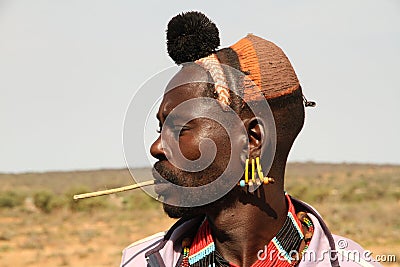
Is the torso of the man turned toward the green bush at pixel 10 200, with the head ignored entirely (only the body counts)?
no

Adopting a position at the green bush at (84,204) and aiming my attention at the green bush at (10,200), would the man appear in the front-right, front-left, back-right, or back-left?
back-left

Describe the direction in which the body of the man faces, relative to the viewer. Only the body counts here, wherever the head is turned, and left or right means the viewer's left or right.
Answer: facing the viewer and to the left of the viewer

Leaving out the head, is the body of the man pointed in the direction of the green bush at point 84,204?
no

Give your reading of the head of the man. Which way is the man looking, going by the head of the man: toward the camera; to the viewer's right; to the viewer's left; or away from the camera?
to the viewer's left
